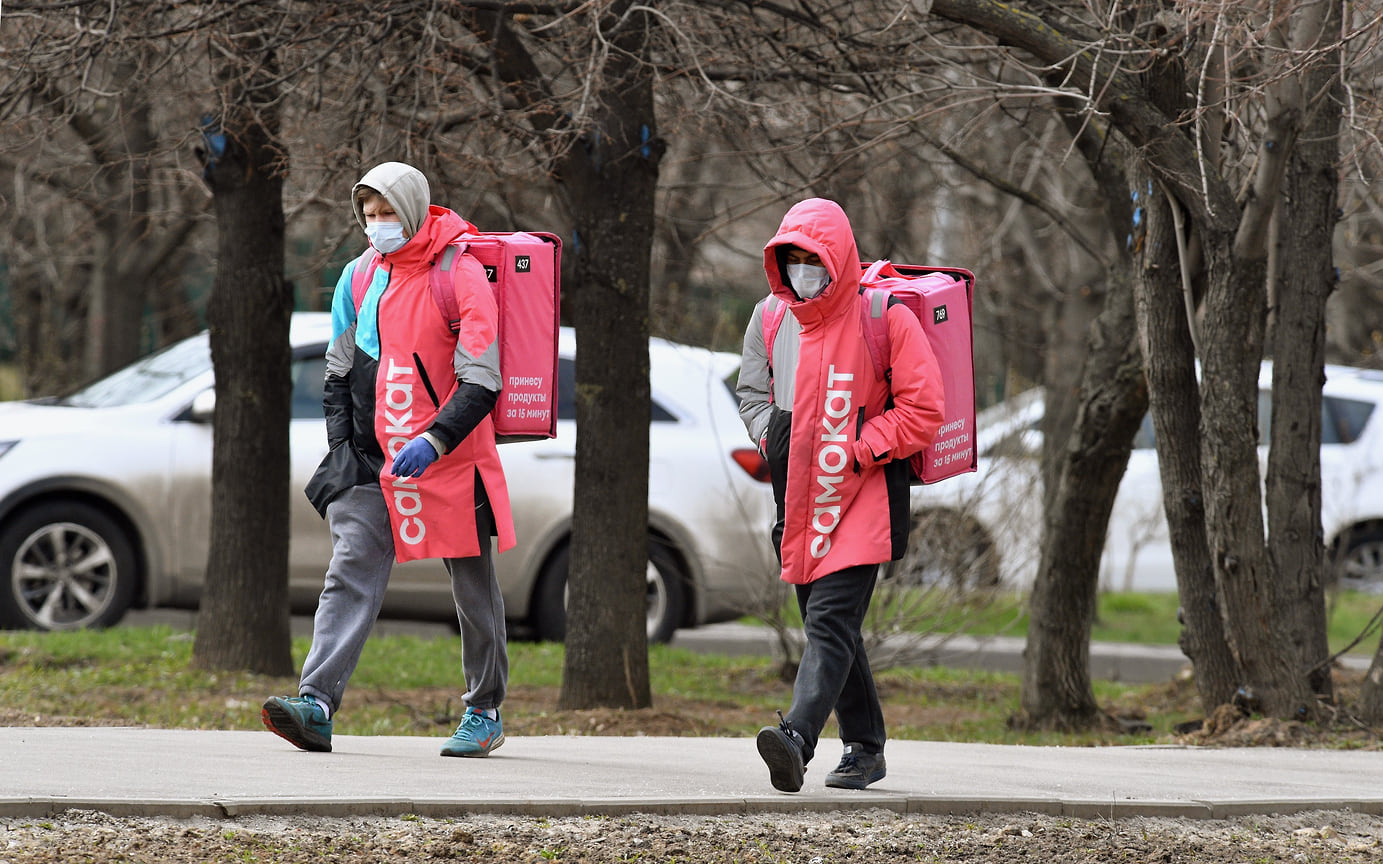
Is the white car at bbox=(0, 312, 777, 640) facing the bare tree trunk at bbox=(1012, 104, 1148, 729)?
no

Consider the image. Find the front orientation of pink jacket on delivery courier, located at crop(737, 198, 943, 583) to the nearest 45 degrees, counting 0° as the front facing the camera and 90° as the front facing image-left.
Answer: approximately 45°

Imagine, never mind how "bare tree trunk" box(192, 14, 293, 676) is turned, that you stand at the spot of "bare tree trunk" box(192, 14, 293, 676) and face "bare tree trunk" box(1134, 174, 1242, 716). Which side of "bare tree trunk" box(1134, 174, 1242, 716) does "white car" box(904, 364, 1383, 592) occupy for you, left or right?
left

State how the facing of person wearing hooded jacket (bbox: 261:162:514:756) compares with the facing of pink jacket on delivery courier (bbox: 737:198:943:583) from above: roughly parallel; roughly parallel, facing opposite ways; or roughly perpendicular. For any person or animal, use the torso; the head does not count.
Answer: roughly parallel

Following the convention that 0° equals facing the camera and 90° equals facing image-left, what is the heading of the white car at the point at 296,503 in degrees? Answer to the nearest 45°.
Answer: approximately 90°

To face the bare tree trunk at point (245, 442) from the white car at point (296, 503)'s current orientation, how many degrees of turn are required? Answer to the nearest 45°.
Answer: approximately 90° to its left

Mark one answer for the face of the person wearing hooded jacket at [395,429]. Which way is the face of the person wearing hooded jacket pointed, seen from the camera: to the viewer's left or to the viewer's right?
to the viewer's left

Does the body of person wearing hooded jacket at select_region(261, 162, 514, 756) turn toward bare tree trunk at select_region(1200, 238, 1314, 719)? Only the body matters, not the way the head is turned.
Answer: no

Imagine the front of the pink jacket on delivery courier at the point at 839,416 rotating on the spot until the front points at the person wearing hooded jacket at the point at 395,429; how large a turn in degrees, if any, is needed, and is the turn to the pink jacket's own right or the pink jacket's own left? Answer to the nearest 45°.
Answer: approximately 45° to the pink jacket's own right

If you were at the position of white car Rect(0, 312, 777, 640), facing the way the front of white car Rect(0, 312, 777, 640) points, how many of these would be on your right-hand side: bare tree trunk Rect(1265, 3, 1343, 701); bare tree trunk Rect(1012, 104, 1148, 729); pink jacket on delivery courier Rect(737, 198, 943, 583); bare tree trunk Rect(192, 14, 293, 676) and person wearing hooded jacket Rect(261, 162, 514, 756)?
0

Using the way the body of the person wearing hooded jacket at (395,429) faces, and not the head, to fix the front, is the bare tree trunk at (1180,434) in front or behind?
behind

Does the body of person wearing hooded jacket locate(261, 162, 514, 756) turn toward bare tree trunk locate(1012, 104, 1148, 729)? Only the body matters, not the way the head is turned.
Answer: no
